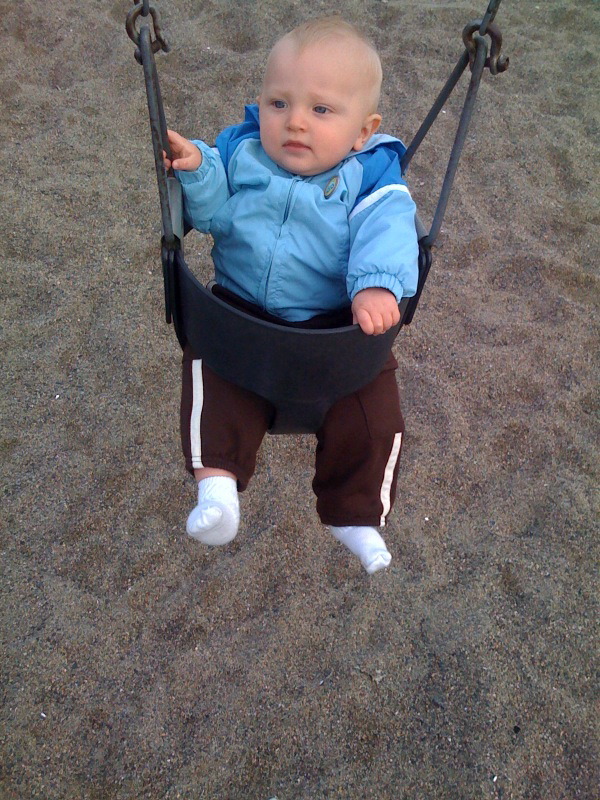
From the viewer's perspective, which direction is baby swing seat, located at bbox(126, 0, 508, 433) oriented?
toward the camera

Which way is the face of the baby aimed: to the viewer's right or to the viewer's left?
to the viewer's left
